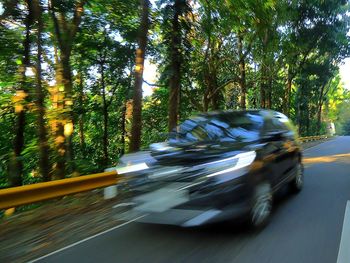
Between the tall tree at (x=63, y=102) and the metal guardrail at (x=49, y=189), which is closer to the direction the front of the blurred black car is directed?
the metal guardrail

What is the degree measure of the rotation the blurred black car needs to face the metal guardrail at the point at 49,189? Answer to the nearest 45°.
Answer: approximately 45° to its right

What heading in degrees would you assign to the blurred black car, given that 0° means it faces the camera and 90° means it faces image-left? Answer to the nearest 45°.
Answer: approximately 45°

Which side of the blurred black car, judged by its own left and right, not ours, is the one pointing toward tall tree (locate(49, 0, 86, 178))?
right

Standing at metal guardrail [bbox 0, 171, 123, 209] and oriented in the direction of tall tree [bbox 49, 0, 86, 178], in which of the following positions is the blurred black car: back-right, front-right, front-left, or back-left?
back-right
